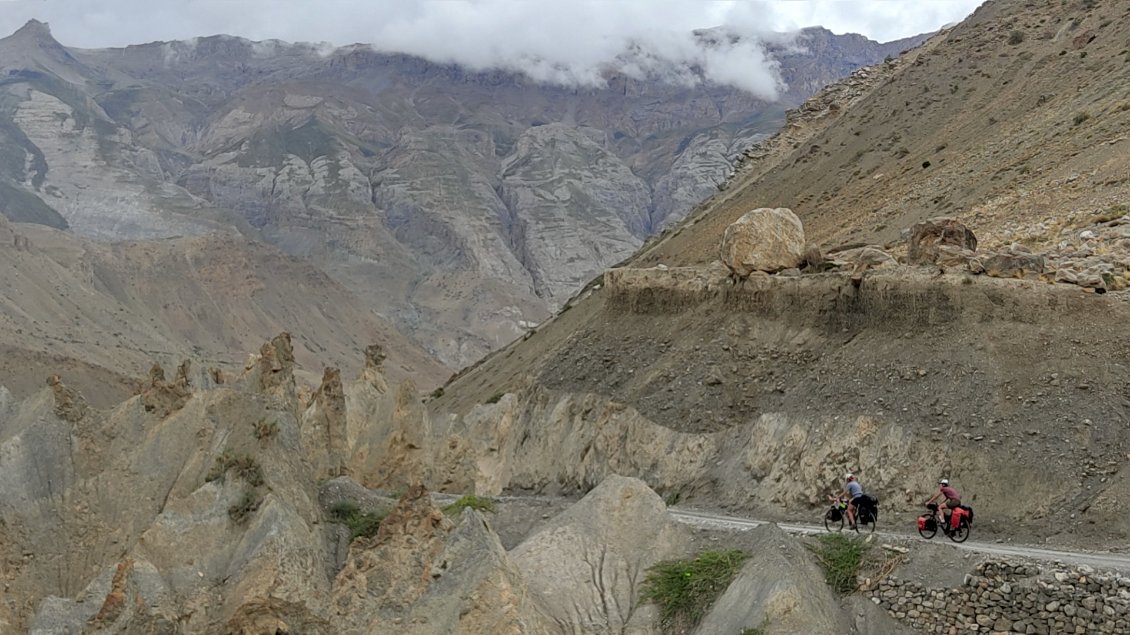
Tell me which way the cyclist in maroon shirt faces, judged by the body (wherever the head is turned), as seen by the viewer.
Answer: to the viewer's left

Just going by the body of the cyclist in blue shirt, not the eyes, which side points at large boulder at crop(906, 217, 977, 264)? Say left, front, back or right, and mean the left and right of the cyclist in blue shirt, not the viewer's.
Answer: right

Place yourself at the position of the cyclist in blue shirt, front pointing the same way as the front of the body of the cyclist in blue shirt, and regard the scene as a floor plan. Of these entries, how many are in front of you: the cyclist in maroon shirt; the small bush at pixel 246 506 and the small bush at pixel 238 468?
2

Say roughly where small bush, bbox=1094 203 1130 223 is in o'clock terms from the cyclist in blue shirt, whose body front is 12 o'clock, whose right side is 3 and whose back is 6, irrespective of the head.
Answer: The small bush is roughly at 4 o'clock from the cyclist in blue shirt.

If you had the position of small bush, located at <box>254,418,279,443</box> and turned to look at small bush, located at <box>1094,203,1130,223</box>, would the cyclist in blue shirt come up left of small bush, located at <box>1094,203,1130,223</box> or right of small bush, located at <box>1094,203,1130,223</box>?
right

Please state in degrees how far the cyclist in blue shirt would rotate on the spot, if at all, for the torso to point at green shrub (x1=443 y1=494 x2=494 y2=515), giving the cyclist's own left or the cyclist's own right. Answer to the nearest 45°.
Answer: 0° — they already face it

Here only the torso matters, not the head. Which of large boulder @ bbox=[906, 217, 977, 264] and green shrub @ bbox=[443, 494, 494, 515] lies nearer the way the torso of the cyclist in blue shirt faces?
the green shrub

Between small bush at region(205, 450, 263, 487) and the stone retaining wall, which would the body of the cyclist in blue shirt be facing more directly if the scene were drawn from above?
the small bush

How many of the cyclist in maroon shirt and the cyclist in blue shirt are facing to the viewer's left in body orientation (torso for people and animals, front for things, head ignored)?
2

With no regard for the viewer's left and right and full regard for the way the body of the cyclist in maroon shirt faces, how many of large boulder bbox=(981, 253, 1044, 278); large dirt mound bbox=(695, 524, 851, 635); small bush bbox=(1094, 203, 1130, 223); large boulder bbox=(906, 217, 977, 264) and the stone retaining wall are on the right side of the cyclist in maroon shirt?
3

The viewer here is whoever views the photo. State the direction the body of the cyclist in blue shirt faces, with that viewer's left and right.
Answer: facing to the left of the viewer
